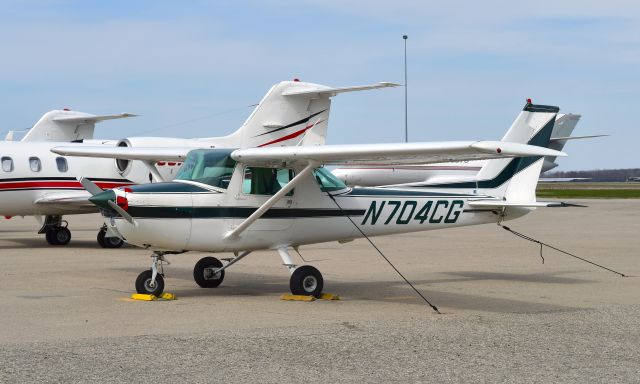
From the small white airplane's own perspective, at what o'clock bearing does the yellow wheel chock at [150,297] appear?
The yellow wheel chock is roughly at 1 o'clock from the small white airplane.

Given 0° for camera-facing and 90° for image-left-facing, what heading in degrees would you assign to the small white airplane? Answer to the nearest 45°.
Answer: approximately 45°

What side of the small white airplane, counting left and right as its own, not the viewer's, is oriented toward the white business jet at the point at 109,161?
right

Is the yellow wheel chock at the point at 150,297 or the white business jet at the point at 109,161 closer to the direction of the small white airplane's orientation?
the yellow wheel chock
